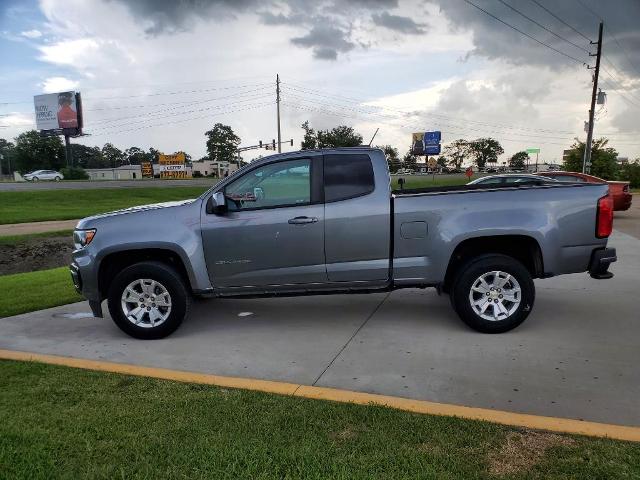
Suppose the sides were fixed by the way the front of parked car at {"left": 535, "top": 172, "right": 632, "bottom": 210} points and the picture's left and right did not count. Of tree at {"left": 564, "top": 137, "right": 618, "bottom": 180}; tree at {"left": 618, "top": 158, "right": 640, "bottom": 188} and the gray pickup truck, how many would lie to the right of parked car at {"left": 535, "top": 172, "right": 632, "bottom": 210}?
2

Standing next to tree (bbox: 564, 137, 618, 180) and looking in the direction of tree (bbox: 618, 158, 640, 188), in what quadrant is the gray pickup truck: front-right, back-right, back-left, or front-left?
back-right

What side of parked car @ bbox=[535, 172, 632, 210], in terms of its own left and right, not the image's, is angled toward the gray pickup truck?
left

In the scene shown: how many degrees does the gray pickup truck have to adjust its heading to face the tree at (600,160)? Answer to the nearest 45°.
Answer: approximately 135° to its right

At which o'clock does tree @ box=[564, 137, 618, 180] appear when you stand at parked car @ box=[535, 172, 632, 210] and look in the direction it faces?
The tree is roughly at 3 o'clock from the parked car.

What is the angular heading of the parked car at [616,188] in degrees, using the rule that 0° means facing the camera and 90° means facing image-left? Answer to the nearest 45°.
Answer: approximately 90°

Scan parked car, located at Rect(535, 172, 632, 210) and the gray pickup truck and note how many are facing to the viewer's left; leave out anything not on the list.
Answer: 2

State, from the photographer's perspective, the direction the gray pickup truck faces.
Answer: facing to the left of the viewer

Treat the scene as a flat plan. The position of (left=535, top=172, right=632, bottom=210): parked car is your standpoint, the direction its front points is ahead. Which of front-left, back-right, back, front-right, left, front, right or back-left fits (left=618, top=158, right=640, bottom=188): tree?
right
